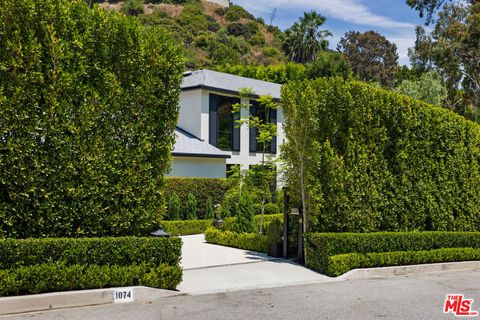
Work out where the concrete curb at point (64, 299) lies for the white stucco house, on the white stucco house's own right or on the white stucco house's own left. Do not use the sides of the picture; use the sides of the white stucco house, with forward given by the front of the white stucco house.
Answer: on the white stucco house's own right

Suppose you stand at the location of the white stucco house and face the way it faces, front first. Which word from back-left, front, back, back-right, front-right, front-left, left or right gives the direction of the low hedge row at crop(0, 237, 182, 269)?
front-right

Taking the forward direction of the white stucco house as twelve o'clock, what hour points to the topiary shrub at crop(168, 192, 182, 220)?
The topiary shrub is roughly at 2 o'clock from the white stucco house.

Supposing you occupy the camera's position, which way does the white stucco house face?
facing the viewer and to the right of the viewer

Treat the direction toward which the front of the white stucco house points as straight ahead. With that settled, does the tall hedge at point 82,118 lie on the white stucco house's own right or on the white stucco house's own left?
on the white stucco house's own right

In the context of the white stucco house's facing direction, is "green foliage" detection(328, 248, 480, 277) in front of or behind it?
in front

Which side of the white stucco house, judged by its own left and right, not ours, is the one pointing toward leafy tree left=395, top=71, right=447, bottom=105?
left

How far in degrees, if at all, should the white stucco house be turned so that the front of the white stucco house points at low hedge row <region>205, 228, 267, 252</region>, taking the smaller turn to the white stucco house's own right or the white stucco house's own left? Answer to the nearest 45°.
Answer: approximately 45° to the white stucco house's own right

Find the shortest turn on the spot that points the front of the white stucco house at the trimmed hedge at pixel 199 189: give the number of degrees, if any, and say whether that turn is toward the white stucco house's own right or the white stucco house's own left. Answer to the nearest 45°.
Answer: approximately 45° to the white stucco house's own right
